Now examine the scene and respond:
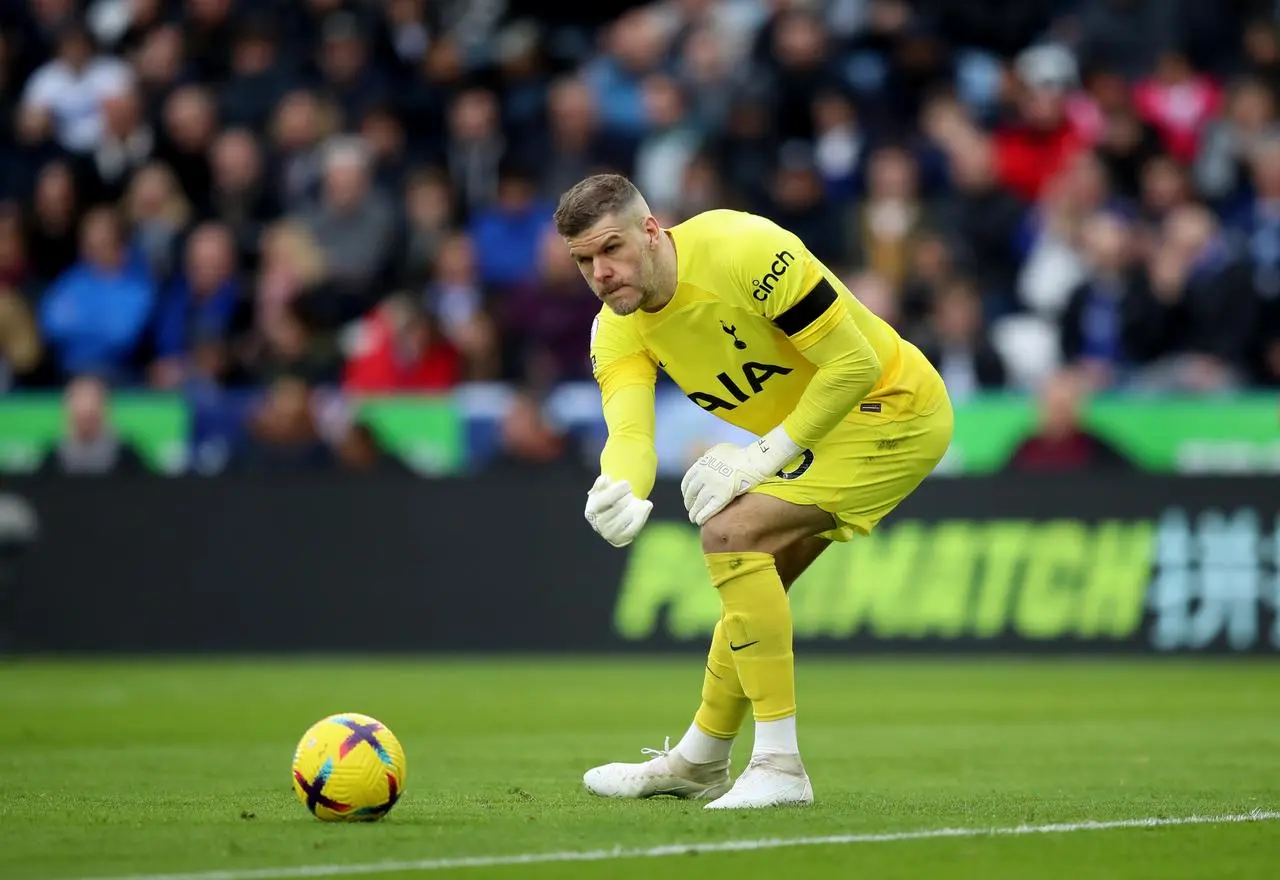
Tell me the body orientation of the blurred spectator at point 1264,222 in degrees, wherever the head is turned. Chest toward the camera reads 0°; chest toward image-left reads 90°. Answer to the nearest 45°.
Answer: approximately 0°

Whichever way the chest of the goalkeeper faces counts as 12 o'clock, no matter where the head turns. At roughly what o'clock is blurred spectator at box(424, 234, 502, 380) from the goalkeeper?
The blurred spectator is roughly at 4 o'clock from the goalkeeper.

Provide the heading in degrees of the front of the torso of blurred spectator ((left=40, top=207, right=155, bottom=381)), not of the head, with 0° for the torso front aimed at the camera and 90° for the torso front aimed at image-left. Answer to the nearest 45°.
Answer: approximately 0°

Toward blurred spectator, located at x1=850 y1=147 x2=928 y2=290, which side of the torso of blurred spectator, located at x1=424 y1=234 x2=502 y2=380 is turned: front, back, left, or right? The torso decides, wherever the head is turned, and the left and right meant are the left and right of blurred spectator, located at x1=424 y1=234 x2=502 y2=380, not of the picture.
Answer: left

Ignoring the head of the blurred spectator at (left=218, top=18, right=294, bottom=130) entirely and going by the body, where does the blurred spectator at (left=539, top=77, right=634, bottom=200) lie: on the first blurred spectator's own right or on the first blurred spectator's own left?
on the first blurred spectator's own left

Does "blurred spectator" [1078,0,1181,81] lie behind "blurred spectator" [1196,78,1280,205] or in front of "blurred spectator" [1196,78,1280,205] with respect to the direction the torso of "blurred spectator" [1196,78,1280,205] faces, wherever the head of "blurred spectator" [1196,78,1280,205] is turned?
behind

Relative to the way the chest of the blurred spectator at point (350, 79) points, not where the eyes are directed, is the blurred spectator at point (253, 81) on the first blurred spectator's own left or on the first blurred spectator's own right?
on the first blurred spectator's own right

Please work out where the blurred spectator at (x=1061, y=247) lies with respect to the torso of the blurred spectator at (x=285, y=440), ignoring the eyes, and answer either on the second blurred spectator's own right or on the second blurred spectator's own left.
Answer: on the second blurred spectator's own left
